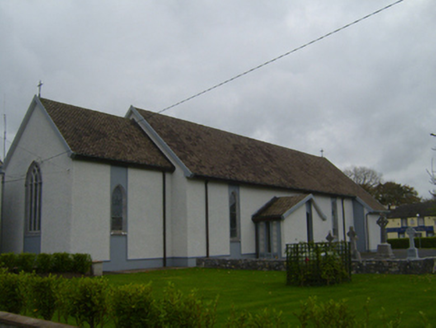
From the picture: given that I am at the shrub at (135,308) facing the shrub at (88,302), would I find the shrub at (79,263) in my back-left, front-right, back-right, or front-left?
front-right
